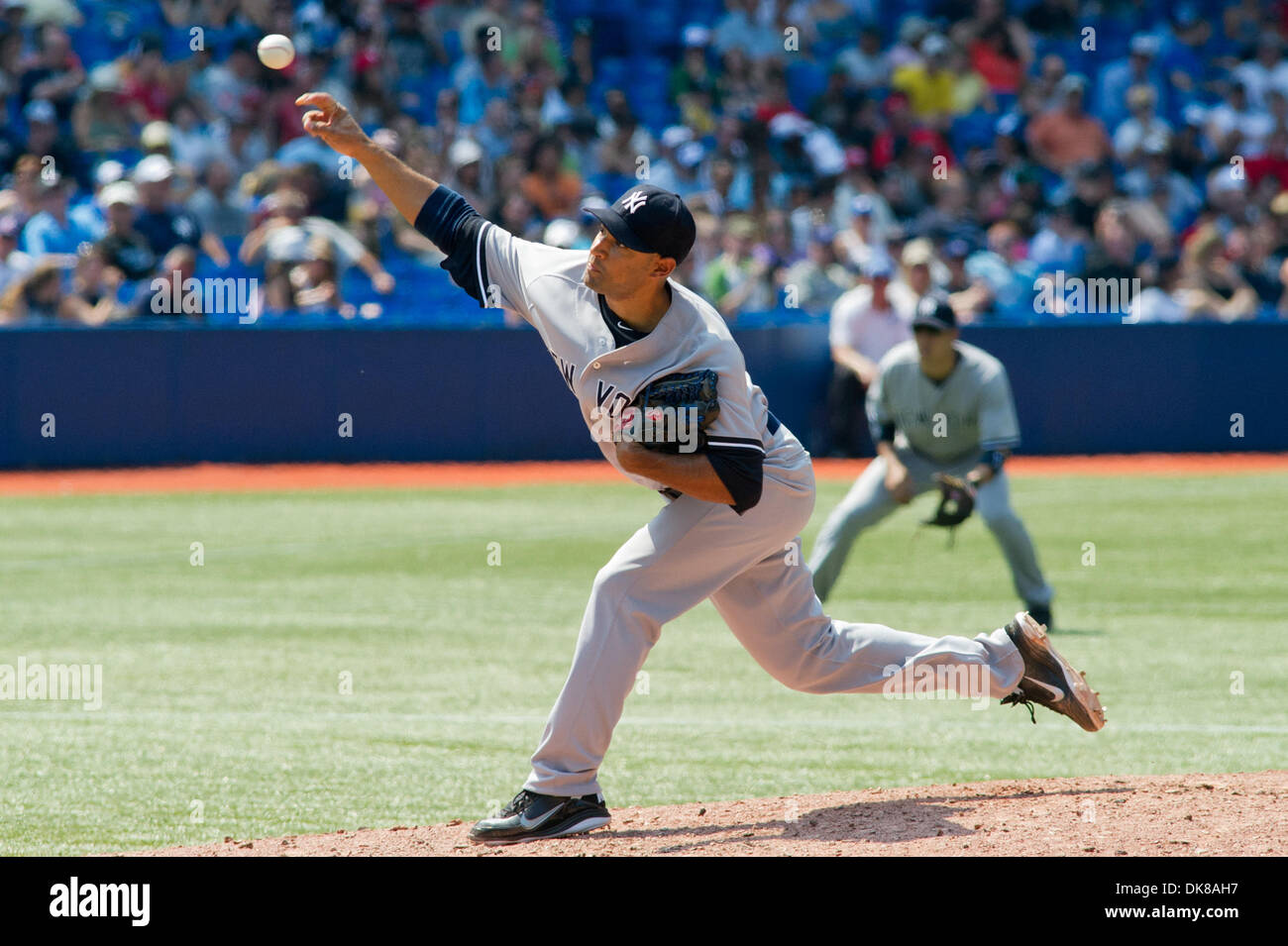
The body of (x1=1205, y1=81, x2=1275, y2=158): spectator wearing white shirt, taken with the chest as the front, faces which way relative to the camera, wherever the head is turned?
toward the camera

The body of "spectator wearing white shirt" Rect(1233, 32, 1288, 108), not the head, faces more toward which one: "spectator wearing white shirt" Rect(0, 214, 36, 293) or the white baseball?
the white baseball

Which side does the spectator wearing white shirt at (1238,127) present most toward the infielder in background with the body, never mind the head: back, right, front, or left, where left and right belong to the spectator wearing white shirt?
front

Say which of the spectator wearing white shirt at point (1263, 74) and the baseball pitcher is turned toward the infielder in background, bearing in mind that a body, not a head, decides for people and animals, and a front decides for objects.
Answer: the spectator wearing white shirt

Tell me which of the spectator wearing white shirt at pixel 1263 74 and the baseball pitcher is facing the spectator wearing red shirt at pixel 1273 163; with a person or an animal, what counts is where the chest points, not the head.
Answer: the spectator wearing white shirt

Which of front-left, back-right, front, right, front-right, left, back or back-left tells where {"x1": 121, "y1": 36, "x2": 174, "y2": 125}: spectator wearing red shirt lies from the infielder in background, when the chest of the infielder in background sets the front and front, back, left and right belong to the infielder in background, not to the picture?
back-right

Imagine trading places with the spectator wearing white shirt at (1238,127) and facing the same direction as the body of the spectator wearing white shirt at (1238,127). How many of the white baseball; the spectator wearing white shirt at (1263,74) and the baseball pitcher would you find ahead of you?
2

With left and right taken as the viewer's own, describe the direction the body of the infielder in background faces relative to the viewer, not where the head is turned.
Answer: facing the viewer

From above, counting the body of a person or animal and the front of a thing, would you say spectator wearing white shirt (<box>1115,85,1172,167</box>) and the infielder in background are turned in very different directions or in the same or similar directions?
same or similar directions

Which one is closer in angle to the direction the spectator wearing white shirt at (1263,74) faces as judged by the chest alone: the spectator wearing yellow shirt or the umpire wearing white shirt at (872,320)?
the umpire wearing white shirt

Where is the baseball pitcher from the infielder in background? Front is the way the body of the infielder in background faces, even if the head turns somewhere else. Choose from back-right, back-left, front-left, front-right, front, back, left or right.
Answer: front

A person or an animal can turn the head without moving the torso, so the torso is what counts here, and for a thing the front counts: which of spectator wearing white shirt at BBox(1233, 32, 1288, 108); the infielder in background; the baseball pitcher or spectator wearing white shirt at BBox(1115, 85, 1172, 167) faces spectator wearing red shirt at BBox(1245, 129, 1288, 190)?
spectator wearing white shirt at BBox(1233, 32, 1288, 108)

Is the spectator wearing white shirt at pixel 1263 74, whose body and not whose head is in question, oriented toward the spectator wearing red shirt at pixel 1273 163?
yes

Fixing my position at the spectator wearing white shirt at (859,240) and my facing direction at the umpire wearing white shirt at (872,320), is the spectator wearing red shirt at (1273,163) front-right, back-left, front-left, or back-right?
back-left

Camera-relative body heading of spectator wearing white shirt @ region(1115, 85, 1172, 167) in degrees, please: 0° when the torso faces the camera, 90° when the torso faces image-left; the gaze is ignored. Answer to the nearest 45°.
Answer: approximately 0°

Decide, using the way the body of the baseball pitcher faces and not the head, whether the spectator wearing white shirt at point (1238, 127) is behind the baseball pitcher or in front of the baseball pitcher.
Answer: behind

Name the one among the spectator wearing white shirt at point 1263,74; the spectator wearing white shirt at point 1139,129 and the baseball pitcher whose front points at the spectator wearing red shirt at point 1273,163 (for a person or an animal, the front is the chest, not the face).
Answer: the spectator wearing white shirt at point 1263,74
